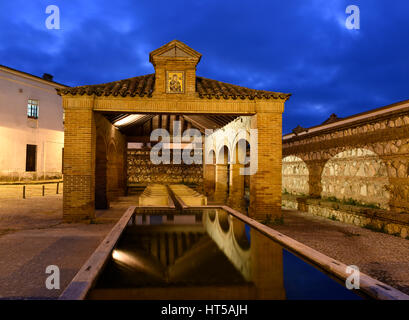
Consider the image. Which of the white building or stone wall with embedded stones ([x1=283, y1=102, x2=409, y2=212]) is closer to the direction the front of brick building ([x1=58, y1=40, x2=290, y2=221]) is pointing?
the stone wall with embedded stones

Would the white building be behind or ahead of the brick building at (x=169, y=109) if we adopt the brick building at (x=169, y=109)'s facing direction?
behind

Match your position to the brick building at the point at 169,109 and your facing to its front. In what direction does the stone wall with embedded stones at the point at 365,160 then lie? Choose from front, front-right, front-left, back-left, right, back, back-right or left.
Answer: left

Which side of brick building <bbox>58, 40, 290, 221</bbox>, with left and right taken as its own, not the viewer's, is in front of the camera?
front
